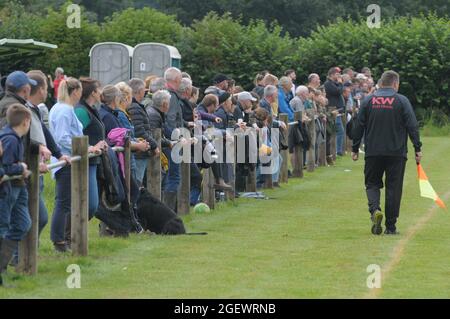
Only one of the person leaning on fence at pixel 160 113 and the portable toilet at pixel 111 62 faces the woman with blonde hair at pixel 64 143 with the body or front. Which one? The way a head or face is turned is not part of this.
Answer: the portable toilet

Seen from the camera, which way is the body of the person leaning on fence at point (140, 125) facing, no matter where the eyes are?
to the viewer's right

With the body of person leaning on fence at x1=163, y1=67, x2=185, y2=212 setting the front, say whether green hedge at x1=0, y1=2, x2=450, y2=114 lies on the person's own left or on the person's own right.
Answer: on the person's own left

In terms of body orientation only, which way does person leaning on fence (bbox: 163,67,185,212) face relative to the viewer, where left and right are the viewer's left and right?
facing to the right of the viewer

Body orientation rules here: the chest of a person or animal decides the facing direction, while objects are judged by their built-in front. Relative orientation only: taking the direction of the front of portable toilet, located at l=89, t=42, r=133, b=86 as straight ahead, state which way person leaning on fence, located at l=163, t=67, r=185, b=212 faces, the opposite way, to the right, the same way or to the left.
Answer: to the left

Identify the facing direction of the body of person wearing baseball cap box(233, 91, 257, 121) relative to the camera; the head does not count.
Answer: to the viewer's right

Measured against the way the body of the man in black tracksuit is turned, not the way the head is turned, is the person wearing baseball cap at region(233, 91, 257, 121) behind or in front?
in front

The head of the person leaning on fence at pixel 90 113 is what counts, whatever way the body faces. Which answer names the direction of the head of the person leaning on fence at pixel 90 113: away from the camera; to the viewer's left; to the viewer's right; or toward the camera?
to the viewer's right

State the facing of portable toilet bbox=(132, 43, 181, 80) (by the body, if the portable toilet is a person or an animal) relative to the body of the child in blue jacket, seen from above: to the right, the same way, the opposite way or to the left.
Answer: to the right

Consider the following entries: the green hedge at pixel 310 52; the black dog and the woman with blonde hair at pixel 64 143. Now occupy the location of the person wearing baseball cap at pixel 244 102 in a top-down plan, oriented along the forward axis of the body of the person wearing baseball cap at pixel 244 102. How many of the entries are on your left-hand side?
1

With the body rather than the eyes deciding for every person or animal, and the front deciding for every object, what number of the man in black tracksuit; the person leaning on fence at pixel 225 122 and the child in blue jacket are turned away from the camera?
1

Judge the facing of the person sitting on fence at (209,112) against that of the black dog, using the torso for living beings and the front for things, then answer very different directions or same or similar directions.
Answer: very different directions

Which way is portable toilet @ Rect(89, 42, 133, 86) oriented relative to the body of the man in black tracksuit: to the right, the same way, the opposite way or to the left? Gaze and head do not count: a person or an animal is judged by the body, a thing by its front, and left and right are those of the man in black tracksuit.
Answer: the opposite way

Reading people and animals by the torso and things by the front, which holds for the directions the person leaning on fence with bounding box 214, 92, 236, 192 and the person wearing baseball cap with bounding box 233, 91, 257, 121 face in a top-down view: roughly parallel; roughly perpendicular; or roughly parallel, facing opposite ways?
roughly parallel

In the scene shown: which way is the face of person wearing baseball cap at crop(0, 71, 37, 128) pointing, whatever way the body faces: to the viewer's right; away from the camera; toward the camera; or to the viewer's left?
to the viewer's right

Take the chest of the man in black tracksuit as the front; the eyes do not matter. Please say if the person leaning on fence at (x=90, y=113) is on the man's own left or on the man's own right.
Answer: on the man's own left

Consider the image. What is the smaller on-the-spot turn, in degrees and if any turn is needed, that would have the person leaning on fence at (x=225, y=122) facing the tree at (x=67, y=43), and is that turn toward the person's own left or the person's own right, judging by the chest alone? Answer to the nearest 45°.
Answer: approximately 90° to the person's own left

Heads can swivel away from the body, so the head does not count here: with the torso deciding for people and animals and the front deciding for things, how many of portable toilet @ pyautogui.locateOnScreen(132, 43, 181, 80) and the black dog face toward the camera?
1

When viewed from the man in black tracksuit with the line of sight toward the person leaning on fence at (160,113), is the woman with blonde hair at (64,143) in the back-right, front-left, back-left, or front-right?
front-left

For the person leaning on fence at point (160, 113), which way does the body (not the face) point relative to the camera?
to the viewer's right

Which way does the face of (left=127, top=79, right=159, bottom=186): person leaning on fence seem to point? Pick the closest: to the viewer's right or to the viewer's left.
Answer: to the viewer's right
